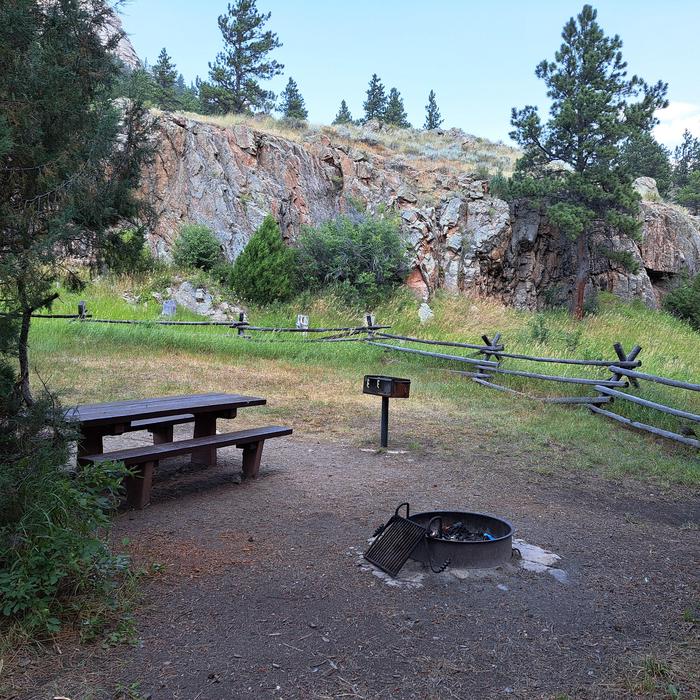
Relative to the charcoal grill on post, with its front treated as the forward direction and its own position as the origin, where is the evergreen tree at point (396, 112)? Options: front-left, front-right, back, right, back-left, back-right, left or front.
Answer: back-right

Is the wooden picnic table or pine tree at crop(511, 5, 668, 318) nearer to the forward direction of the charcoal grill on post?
the wooden picnic table

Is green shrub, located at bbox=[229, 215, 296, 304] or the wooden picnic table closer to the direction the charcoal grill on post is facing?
the wooden picnic table

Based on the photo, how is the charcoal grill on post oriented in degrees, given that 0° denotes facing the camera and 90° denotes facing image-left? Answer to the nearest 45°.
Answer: approximately 45°

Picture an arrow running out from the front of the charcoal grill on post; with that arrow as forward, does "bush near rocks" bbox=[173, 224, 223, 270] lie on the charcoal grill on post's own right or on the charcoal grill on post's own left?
on the charcoal grill on post's own right

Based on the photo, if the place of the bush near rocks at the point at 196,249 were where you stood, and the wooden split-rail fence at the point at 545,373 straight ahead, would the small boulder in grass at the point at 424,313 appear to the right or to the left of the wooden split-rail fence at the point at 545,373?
left

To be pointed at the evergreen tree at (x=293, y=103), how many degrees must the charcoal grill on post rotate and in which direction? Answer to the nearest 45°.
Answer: approximately 135° to its right

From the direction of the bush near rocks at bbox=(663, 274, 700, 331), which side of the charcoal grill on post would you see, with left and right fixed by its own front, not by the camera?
back

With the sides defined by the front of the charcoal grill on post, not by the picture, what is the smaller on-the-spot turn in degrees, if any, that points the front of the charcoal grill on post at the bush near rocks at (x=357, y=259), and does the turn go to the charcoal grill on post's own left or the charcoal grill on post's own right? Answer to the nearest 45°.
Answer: approximately 135° to the charcoal grill on post's own right

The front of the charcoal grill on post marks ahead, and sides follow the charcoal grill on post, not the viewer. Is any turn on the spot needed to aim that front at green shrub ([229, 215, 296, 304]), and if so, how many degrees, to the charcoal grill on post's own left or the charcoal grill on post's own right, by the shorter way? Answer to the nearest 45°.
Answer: approximately 135° to the charcoal grill on post's own right

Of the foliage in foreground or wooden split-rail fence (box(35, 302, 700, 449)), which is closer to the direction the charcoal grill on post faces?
the foliage in foreground

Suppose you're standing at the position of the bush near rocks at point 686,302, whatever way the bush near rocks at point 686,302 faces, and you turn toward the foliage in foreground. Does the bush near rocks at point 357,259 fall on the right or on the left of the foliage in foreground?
right
